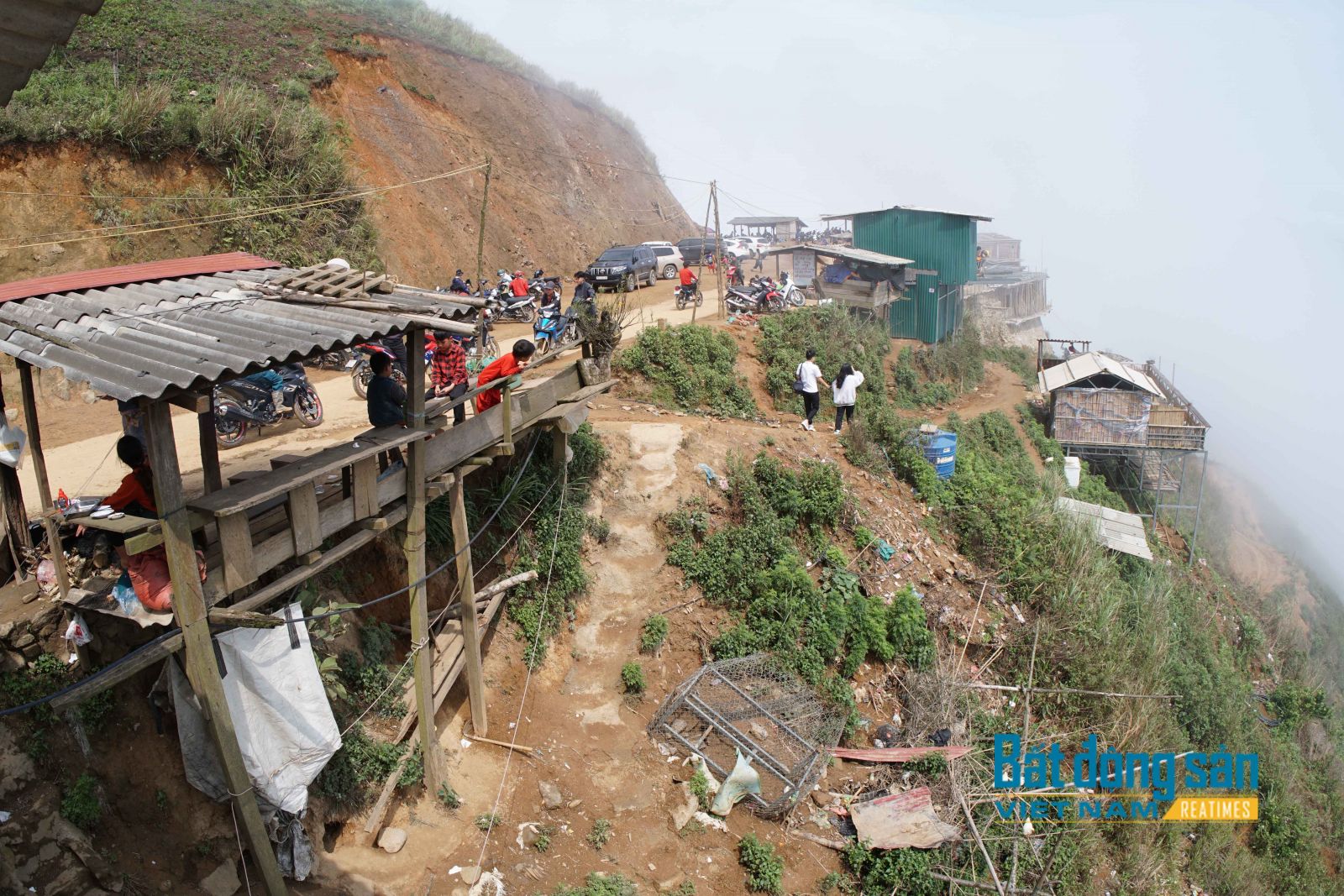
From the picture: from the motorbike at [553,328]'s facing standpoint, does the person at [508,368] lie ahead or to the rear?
ahead

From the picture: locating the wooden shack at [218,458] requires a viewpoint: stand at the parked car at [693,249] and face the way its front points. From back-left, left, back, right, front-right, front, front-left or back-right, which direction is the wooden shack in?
front-left

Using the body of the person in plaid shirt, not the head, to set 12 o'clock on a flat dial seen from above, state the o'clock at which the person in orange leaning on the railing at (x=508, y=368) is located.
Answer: The person in orange leaning on the railing is roughly at 10 o'clock from the person in plaid shirt.

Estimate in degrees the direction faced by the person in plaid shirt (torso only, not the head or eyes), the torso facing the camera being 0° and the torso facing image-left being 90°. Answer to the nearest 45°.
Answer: approximately 45°

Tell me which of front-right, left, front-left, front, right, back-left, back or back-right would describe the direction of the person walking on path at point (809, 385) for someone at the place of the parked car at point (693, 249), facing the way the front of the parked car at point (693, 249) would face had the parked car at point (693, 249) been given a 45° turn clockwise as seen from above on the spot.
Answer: left

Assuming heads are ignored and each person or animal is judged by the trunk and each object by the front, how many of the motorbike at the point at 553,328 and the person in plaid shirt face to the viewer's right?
0

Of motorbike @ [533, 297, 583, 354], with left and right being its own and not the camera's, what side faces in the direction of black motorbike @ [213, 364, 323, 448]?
front

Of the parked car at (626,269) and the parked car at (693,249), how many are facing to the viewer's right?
0

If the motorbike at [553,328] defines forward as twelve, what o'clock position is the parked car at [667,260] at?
The parked car is roughly at 5 o'clock from the motorbike.

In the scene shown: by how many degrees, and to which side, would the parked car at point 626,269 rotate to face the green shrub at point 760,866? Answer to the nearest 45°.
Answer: approximately 45° to its left

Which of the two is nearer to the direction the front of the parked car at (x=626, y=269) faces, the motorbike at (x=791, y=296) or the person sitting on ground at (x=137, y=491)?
the person sitting on ground

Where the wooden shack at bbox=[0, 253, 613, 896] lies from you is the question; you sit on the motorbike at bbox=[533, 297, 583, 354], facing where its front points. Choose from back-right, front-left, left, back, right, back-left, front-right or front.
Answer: front-left

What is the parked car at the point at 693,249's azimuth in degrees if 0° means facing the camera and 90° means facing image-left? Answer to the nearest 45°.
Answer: approximately 45°
